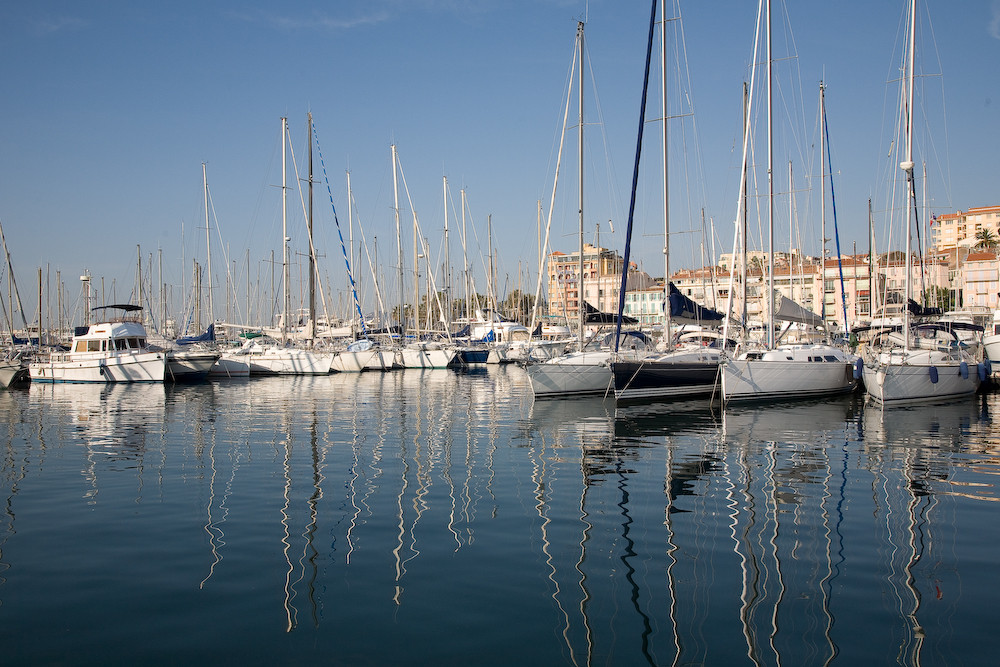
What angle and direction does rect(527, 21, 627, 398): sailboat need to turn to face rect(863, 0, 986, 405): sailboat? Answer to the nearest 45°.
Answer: approximately 135° to its left

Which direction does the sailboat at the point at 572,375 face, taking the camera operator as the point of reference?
facing the viewer and to the left of the viewer

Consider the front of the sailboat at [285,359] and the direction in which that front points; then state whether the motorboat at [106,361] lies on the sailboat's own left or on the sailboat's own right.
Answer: on the sailboat's own right

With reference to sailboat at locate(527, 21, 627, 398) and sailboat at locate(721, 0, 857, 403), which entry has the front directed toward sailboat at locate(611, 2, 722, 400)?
sailboat at locate(721, 0, 857, 403)

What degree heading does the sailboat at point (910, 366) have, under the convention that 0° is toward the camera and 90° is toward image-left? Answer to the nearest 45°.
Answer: approximately 45°

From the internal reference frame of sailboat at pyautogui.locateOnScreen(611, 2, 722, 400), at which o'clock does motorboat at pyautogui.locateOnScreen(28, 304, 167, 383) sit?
motorboat at pyautogui.locateOnScreen(28, 304, 167, 383) is roughly at 2 o'clock from sailboat at pyautogui.locateOnScreen(611, 2, 722, 400).

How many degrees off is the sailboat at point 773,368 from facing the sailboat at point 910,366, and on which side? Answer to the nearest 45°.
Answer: approximately 135° to its left

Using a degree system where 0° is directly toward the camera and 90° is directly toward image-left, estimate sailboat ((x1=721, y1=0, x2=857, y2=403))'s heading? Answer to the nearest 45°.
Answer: approximately 45°

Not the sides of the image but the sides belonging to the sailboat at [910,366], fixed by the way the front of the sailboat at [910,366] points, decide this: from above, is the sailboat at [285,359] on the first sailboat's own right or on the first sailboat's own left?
on the first sailboat's own right

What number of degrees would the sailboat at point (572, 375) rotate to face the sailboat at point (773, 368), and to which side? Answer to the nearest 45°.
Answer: approximately 135° to its left

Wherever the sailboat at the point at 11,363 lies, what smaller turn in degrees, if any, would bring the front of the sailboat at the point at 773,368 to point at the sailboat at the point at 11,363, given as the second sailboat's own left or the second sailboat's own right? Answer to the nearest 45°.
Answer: approximately 45° to the second sailboat's own right

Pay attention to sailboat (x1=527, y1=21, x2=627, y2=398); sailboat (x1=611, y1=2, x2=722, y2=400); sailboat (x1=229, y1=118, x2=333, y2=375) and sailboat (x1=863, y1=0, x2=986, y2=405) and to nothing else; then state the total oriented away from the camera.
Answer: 0
